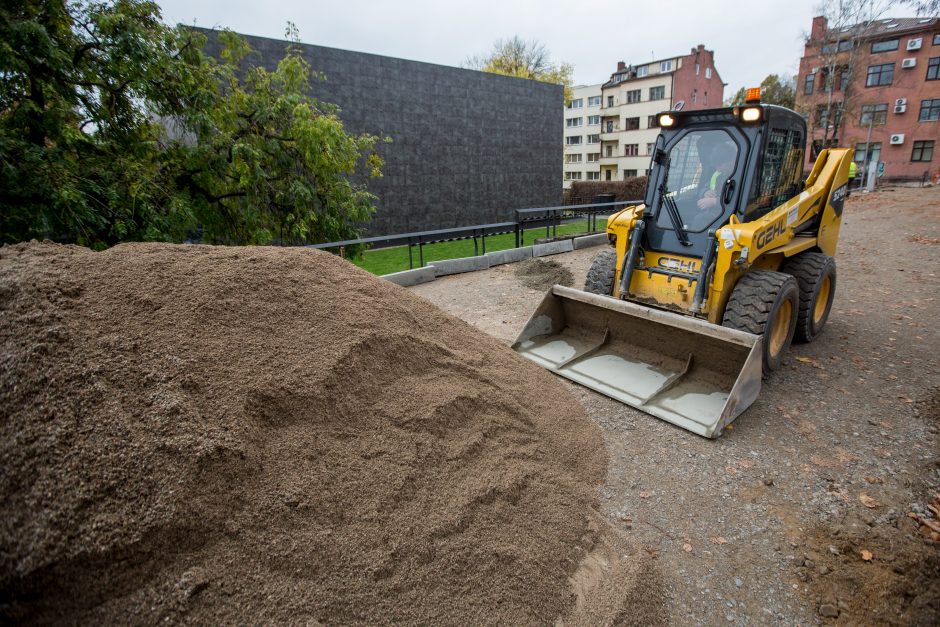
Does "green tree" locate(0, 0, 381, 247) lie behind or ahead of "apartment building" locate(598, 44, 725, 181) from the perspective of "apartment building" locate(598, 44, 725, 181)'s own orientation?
ahead

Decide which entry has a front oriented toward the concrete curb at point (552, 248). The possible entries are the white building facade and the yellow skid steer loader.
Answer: the white building facade

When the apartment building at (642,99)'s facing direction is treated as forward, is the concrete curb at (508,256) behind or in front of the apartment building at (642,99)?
in front

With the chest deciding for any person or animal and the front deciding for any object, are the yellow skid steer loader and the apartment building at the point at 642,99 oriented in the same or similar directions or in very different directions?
same or similar directions

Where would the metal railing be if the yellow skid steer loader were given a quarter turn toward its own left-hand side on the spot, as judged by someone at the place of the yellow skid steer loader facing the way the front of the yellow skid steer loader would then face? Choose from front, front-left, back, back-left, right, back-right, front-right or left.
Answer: back

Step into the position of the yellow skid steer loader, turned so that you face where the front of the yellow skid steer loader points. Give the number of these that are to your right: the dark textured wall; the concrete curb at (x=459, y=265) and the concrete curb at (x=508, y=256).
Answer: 3

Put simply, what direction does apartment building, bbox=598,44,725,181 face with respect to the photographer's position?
facing the viewer and to the left of the viewer

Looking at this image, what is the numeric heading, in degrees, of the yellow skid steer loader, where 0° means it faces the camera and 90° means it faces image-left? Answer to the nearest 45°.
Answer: approximately 45°

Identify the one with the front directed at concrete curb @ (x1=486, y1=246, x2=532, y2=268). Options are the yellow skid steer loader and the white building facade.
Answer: the white building facade

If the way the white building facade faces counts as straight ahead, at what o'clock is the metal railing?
The metal railing is roughly at 12 o'clock from the white building facade.

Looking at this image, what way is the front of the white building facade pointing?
toward the camera

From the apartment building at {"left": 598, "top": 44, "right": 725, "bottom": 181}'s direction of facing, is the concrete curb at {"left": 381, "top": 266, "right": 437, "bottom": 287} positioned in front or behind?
in front

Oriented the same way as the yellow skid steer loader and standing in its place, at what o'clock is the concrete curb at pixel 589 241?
The concrete curb is roughly at 4 o'clock from the yellow skid steer loader.

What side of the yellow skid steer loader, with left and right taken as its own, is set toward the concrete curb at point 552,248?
right

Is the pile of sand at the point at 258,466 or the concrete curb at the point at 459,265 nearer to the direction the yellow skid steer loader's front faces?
the pile of sand
